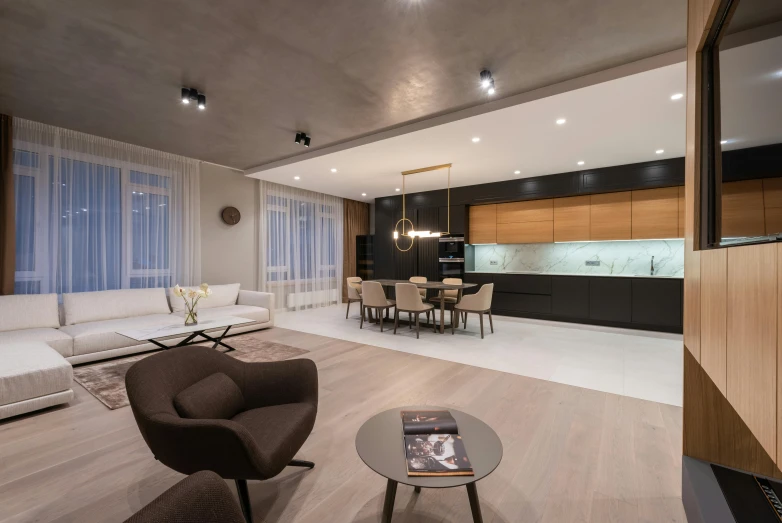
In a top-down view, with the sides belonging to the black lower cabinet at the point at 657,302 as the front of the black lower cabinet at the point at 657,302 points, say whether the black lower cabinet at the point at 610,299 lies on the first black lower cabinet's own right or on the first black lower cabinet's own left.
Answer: on the first black lower cabinet's own right

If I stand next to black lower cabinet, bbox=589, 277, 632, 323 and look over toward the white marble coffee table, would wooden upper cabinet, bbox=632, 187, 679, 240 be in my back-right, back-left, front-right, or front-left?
back-left

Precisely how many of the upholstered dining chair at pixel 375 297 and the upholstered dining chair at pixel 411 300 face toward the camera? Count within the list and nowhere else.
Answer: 0

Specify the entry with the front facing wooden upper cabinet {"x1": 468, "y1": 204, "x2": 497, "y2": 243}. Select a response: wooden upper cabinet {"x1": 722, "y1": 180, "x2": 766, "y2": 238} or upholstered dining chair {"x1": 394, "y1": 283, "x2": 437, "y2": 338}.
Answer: the upholstered dining chair

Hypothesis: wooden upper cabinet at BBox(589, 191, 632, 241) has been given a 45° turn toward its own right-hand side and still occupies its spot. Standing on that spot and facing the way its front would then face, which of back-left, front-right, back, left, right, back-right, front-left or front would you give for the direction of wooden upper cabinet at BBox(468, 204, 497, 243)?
front-right

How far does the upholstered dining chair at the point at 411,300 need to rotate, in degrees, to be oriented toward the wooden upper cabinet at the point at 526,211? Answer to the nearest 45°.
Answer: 0° — it already faces it

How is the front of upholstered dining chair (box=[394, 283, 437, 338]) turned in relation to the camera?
facing away from the viewer and to the right of the viewer

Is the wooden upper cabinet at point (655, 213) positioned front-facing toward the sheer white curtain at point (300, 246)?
no

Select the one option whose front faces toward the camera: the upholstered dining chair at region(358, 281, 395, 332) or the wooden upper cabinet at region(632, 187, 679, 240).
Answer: the wooden upper cabinet

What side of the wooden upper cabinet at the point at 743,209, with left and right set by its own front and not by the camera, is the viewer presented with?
front

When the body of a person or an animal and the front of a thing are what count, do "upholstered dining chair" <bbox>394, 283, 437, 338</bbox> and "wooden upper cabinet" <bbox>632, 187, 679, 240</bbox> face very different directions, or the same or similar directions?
very different directions

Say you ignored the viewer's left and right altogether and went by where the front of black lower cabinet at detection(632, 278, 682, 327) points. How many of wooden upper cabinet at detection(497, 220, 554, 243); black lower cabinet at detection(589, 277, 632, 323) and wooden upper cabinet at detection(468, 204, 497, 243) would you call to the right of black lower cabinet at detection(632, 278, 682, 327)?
3

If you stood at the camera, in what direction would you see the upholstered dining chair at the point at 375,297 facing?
facing away from the viewer and to the right of the viewer

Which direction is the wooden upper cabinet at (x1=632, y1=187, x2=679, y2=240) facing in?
toward the camera

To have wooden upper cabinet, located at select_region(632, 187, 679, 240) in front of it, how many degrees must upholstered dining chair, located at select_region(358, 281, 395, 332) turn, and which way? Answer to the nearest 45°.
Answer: approximately 45° to its right

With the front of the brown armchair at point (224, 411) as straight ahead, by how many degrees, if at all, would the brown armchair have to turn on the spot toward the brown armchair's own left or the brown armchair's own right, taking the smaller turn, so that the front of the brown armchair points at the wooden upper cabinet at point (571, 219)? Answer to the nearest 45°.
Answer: approximately 45° to the brown armchair's own left

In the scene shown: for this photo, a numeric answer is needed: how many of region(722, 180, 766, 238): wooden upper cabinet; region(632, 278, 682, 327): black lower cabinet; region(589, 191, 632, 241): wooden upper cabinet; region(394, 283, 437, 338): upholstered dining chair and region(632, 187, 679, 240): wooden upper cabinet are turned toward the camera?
4

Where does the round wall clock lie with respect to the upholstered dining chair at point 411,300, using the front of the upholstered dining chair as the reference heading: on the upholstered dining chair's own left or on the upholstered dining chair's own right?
on the upholstered dining chair's own left

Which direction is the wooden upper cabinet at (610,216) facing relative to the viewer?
toward the camera

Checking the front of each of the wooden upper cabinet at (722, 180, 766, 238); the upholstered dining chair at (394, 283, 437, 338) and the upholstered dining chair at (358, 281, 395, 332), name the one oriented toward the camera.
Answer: the wooden upper cabinet
